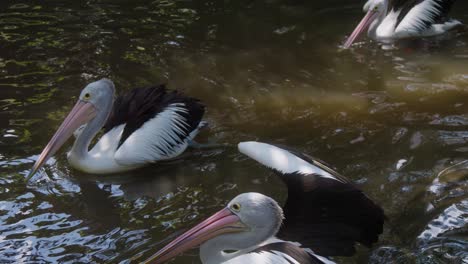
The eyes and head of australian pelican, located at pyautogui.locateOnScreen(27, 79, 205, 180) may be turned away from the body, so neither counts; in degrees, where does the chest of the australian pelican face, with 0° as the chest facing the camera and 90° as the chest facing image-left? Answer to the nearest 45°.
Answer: approximately 45°

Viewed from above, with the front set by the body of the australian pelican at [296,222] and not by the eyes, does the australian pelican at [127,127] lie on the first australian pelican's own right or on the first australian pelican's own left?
on the first australian pelican's own right

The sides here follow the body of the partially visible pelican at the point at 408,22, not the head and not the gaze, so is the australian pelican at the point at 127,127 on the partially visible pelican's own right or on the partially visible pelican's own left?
on the partially visible pelican's own left

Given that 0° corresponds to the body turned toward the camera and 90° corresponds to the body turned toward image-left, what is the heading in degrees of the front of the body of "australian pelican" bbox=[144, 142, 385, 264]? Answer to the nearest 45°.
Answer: approximately 90°

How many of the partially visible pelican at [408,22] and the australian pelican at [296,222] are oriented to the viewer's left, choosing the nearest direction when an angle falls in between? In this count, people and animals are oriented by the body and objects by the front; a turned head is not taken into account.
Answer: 2

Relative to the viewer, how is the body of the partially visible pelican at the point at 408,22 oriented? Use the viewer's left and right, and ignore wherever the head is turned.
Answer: facing to the left of the viewer

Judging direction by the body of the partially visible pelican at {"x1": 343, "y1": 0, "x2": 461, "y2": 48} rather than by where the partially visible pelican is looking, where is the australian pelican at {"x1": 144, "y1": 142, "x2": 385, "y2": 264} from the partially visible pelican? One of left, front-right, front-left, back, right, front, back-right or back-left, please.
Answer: left

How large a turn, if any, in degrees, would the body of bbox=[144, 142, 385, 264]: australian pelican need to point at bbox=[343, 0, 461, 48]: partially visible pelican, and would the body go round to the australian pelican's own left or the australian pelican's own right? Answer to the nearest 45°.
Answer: approximately 90° to the australian pelican's own right

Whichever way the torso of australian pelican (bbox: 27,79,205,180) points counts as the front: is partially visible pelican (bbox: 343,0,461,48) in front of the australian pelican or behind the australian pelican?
behind
